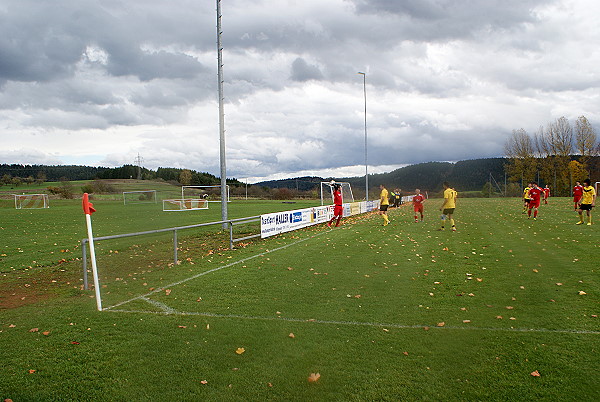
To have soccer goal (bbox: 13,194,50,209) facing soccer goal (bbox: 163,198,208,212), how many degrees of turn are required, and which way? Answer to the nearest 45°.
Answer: approximately 45° to its left

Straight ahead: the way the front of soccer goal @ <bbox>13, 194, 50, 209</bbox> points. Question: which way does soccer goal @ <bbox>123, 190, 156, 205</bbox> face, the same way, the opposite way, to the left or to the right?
the same way

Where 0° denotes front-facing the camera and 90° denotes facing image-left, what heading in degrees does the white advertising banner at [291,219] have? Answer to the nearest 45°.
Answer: approximately 315°

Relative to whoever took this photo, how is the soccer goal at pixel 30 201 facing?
facing the viewer

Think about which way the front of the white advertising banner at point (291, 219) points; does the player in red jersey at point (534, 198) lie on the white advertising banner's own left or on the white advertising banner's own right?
on the white advertising banner's own left

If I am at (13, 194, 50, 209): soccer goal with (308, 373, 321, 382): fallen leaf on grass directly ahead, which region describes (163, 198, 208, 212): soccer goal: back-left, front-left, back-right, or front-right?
front-left

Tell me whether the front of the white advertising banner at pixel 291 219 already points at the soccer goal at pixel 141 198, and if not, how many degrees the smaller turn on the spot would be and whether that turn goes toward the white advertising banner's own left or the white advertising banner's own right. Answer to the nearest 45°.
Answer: approximately 180°

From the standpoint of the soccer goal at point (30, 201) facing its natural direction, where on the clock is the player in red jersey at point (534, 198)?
The player in red jersey is roughly at 11 o'clock from the soccer goal.

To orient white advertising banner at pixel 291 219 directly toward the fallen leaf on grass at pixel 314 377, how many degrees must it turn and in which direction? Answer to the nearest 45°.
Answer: approximately 45° to its right

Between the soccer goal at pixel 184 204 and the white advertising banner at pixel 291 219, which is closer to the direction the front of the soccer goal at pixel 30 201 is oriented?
the white advertising banner

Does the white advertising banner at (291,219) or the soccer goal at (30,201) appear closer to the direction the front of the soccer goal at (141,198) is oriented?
the white advertising banner

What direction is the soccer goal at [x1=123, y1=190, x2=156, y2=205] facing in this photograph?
toward the camera
